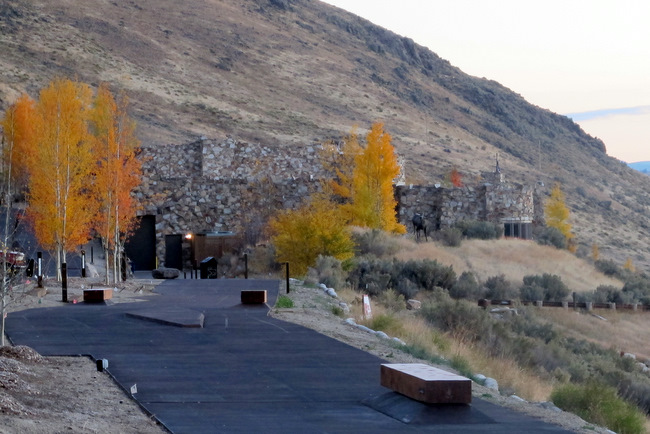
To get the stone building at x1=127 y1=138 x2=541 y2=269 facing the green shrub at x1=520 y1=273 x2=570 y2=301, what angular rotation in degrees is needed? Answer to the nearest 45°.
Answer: approximately 45° to its left

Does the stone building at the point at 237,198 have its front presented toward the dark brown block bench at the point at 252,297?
yes

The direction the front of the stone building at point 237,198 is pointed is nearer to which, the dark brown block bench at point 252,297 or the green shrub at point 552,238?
the dark brown block bench

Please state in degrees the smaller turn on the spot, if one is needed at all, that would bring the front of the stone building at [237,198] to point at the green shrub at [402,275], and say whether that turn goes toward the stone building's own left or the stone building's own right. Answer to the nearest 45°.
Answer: approximately 45° to the stone building's own left

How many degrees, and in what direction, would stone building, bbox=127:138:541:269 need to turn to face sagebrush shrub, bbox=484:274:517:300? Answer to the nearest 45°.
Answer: approximately 45° to its left

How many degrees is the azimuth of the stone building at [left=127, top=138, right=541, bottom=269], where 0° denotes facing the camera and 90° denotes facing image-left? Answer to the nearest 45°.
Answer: approximately 0°

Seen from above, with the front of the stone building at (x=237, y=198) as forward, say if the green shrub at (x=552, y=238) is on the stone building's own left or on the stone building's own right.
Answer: on the stone building's own left

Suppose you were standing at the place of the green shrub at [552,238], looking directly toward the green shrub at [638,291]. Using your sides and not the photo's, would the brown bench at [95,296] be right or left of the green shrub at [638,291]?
right

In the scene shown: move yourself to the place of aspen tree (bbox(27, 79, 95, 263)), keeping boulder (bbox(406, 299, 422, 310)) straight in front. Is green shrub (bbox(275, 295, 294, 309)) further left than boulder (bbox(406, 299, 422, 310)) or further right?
right

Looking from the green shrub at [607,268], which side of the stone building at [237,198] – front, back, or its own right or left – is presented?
left
